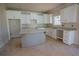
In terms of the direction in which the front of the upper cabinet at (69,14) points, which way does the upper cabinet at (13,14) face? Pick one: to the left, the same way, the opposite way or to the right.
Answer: to the left

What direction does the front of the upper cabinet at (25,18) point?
toward the camera

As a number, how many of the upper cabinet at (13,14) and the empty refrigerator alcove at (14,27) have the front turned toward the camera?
2

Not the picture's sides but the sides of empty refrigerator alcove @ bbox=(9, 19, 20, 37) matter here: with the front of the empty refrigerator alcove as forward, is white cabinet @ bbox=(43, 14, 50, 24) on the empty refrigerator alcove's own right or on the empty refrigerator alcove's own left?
on the empty refrigerator alcove's own left

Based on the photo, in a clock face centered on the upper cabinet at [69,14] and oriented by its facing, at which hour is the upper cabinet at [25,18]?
the upper cabinet at [25,18] is roughly at 1 o'clock from the upper cabinet at [69,14].

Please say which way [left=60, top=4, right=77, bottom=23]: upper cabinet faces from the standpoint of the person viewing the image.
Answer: facing the viewer and to the left of the viewer

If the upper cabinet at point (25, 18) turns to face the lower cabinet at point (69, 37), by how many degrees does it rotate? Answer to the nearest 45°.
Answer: approximately 90° to its left

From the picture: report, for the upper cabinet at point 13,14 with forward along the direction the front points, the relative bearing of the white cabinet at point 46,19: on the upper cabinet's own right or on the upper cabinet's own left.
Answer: on the upper cabinet's own left

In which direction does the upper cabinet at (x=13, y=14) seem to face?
toward the camera

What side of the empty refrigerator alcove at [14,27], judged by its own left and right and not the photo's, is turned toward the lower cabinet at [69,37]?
left
